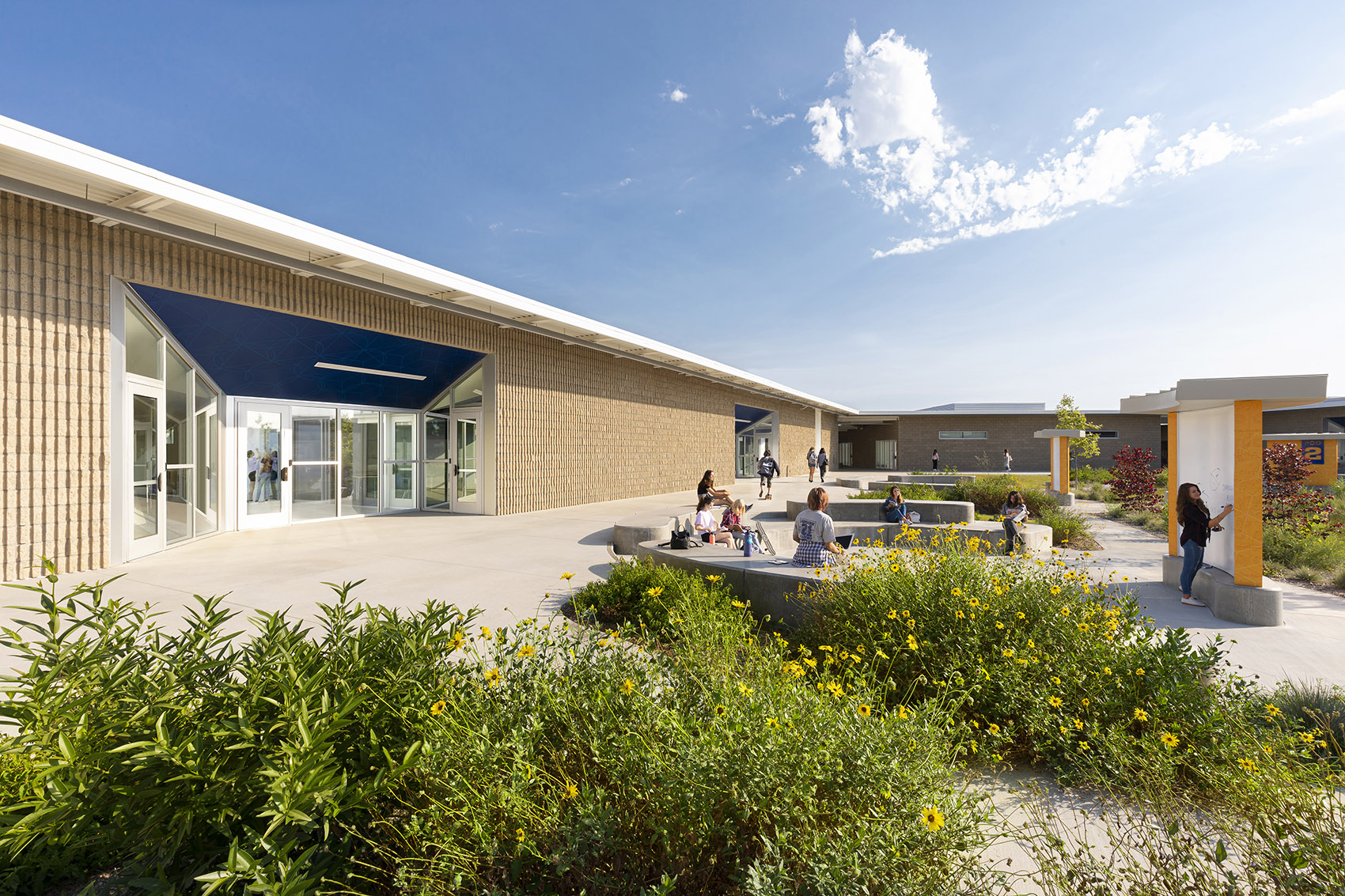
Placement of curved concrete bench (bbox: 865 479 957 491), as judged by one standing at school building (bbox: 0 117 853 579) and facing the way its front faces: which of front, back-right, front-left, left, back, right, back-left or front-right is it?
front-left

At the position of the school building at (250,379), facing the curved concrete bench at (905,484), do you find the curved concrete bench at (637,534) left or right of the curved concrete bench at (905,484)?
right

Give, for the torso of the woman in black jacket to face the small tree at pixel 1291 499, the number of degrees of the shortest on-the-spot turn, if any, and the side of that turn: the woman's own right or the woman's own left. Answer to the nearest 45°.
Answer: approximately 90° to the woman's own left

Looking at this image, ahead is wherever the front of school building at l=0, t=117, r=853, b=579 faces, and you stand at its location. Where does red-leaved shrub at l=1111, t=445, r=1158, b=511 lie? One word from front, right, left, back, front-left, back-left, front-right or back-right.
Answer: front-left

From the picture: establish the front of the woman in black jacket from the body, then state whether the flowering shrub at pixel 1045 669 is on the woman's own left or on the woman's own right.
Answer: on the woman's own right

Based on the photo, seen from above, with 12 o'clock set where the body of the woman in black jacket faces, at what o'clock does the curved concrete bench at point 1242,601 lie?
The curved concrete bench is roughly at 2 o'clock from the woman in black jacket.

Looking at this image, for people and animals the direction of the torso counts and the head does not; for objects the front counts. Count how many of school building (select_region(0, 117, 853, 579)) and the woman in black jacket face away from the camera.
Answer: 0

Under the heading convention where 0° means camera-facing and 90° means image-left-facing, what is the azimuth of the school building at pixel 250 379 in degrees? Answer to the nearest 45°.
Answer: approximately 315°

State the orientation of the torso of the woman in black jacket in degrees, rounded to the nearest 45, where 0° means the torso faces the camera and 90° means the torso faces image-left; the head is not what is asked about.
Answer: approximately 270°

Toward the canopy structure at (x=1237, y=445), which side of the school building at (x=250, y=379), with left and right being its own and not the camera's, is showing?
front
